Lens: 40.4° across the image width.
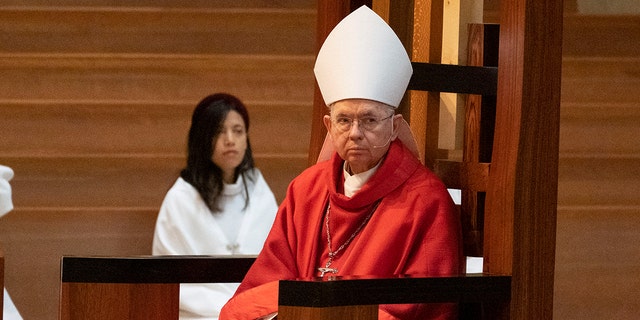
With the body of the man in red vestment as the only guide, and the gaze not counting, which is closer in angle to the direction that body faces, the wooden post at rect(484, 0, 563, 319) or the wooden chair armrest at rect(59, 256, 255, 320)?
the wooden chair armrest

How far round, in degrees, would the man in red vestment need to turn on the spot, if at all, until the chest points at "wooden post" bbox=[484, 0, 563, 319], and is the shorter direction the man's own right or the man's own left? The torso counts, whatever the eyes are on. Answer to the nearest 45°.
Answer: approximately 135° to the man's own left

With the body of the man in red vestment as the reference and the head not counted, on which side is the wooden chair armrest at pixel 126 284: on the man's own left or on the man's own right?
on the man's own right

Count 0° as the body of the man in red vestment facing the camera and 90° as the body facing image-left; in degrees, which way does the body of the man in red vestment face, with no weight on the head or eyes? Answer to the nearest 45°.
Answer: approximately 45°

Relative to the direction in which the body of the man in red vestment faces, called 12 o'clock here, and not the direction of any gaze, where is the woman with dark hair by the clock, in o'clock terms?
The woman with dark hair is roughly at 4 o'clock from the man in red vestment.
